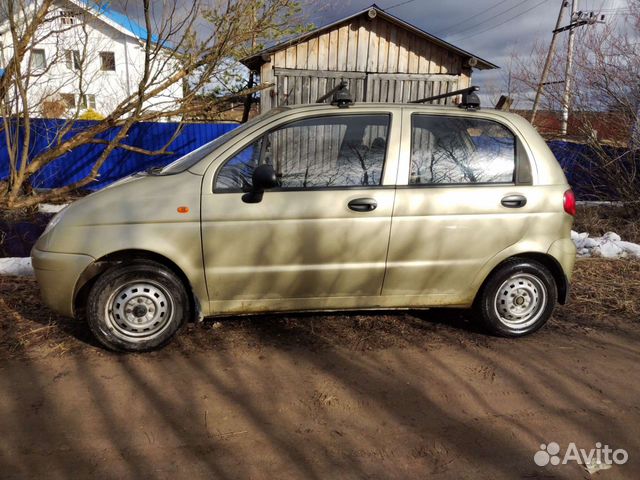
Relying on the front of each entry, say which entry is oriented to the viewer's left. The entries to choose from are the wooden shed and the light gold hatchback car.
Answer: the light gold hatchback car

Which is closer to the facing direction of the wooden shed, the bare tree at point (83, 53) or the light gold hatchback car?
the light gold hatchback car

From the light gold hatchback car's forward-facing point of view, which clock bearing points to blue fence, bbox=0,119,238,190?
The blue fence is roughly at 2 o'clock from the light gold hatchback car.

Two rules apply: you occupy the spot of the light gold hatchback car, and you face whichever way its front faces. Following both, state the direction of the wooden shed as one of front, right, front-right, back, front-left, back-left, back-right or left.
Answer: right

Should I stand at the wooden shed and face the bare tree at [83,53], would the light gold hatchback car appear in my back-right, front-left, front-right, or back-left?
front-left

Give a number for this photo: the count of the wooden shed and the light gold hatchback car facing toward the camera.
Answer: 1

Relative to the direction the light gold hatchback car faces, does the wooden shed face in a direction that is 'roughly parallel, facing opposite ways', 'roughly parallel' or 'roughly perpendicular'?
roughly perpendicular

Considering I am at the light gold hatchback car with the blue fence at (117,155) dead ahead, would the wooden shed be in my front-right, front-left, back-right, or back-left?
front-right

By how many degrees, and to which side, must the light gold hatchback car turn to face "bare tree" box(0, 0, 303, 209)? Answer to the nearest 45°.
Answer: approximately 45° to its right

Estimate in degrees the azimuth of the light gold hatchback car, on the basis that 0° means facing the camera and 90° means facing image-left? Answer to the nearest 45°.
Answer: approximately 90°

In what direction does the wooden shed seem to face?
toward the camera

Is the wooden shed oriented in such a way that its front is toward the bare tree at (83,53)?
no

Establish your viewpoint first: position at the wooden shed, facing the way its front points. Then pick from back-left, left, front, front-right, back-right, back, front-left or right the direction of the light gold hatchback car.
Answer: front
